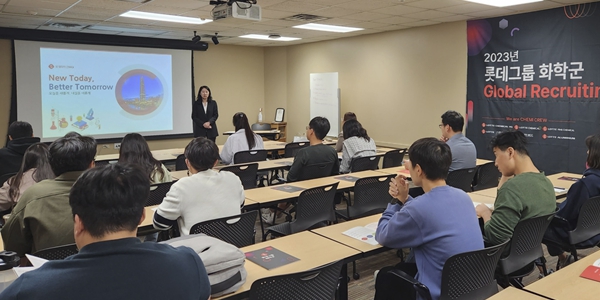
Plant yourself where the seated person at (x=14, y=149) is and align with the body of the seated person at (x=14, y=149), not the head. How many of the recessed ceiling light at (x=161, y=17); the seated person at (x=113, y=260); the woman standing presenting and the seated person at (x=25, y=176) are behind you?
2

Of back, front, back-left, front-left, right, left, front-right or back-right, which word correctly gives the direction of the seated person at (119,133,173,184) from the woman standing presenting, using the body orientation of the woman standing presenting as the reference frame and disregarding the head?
front

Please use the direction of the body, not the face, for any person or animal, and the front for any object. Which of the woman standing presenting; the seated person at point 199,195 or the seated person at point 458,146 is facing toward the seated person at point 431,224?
the woman standing presenting

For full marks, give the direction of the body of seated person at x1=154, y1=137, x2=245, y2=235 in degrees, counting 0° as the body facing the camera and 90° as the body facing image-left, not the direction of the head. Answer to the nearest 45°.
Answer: approximately 135°

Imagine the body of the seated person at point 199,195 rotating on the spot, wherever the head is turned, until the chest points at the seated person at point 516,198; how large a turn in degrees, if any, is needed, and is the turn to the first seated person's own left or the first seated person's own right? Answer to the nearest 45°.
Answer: approximately 135° to the first seated person's own right

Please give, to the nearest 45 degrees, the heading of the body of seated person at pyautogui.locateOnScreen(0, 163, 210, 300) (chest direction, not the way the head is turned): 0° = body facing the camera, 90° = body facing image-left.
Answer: approximately 180°

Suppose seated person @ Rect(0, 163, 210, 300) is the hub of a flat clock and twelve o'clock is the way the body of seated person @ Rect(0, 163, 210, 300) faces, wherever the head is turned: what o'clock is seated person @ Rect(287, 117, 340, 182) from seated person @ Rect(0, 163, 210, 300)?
seated person @ Rect(287, 117, 340, 182) is roughly at 1 o'clock from seated person @ Rect(0, 163, 210, 300).

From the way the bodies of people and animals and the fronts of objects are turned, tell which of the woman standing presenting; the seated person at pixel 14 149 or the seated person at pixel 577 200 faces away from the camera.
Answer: the seated person at pixel 14 149

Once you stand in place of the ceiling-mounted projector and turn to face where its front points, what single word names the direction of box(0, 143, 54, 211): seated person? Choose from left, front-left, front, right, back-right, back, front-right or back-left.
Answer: left

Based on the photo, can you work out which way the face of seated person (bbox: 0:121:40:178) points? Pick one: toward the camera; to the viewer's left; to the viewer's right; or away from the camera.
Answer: away from the camera

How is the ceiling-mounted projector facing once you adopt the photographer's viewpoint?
facing away from the viewer and to the left of the viewer

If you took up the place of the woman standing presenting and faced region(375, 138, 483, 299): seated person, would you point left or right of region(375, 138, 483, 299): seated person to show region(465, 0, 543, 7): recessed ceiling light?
left

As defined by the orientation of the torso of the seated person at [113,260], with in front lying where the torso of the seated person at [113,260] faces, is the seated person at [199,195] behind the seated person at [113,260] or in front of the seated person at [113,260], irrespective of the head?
in front

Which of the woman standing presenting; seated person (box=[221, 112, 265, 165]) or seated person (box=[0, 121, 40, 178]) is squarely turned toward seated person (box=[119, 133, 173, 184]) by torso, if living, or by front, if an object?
the woman standing presenting
